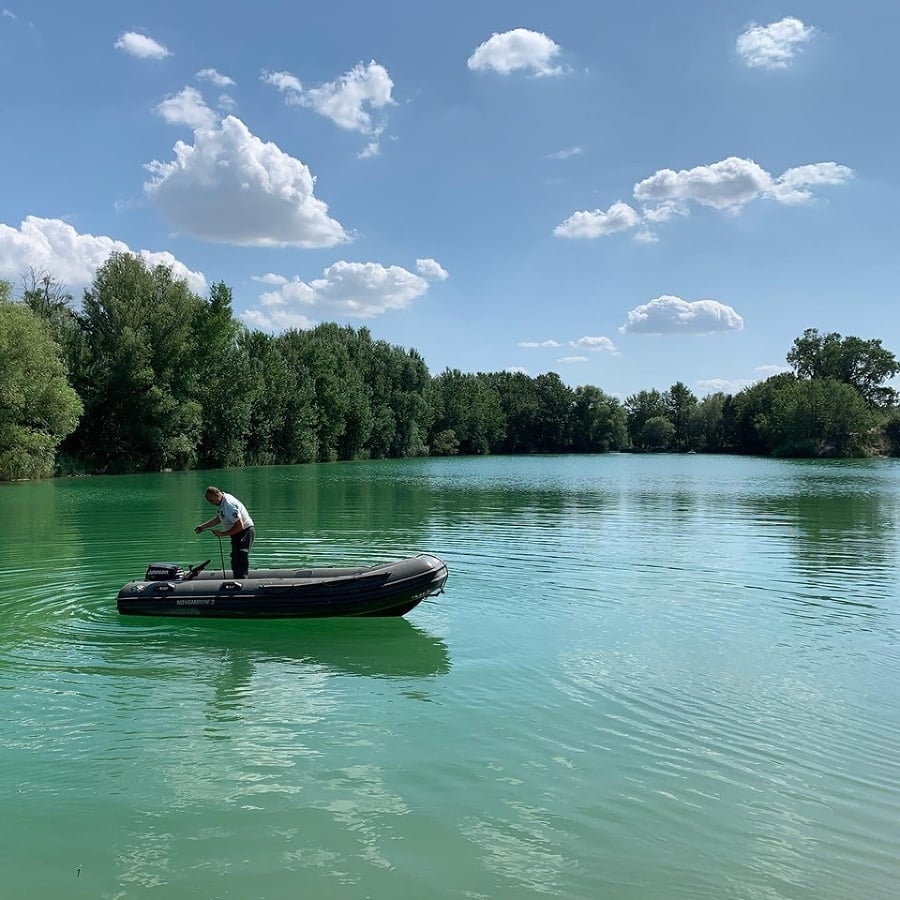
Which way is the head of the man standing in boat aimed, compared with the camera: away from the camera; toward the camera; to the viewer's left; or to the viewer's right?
to the viewer's left

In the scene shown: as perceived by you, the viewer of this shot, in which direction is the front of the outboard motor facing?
facing to the right of the viewer

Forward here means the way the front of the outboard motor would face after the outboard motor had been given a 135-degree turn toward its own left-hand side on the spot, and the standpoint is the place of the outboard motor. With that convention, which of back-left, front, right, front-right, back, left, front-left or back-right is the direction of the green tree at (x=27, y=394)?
front-right
